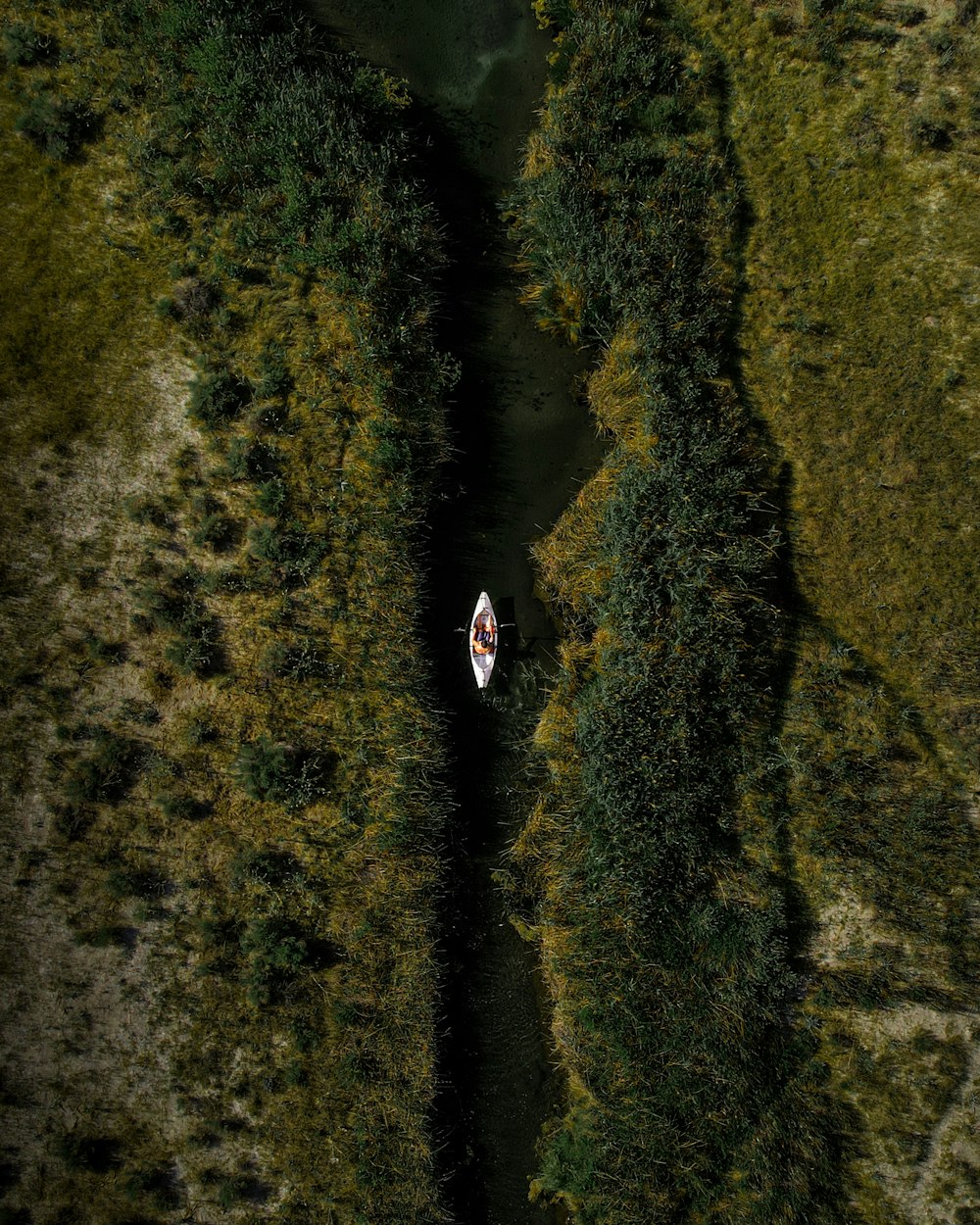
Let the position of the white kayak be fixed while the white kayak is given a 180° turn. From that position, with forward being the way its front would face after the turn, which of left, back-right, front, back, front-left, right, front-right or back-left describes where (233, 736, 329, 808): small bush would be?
front-right

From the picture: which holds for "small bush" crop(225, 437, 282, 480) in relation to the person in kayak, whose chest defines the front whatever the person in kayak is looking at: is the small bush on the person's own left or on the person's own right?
on the person's own left

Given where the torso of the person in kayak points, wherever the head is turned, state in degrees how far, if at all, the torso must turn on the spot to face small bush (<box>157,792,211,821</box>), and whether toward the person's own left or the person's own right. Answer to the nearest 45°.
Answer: approximately 135° to the person's own left

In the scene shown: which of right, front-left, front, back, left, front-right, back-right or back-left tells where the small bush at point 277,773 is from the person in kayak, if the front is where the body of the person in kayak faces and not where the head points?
back-left

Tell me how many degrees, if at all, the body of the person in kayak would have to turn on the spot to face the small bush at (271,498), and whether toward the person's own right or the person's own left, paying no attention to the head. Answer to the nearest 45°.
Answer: approximately 90° to the person's own left

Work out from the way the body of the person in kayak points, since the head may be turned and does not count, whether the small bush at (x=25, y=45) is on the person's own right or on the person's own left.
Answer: on the person's own left

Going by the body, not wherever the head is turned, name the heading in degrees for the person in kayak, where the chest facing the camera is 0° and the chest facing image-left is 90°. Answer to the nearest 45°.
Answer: approximately 180°

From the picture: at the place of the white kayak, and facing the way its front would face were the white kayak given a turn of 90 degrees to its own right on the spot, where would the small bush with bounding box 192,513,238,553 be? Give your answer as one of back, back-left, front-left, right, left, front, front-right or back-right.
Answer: back

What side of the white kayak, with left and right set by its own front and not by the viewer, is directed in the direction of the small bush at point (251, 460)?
left

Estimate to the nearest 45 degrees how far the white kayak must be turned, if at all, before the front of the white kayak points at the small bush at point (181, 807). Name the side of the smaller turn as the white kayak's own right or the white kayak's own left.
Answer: approximately 135° to the white kayak's own left

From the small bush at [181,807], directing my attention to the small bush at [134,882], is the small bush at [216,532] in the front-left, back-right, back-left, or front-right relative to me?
back-right

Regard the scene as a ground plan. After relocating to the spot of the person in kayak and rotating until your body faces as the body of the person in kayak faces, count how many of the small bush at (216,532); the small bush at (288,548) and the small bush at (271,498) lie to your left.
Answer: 3

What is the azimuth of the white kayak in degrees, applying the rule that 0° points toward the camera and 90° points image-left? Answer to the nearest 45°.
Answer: approximately 180°
